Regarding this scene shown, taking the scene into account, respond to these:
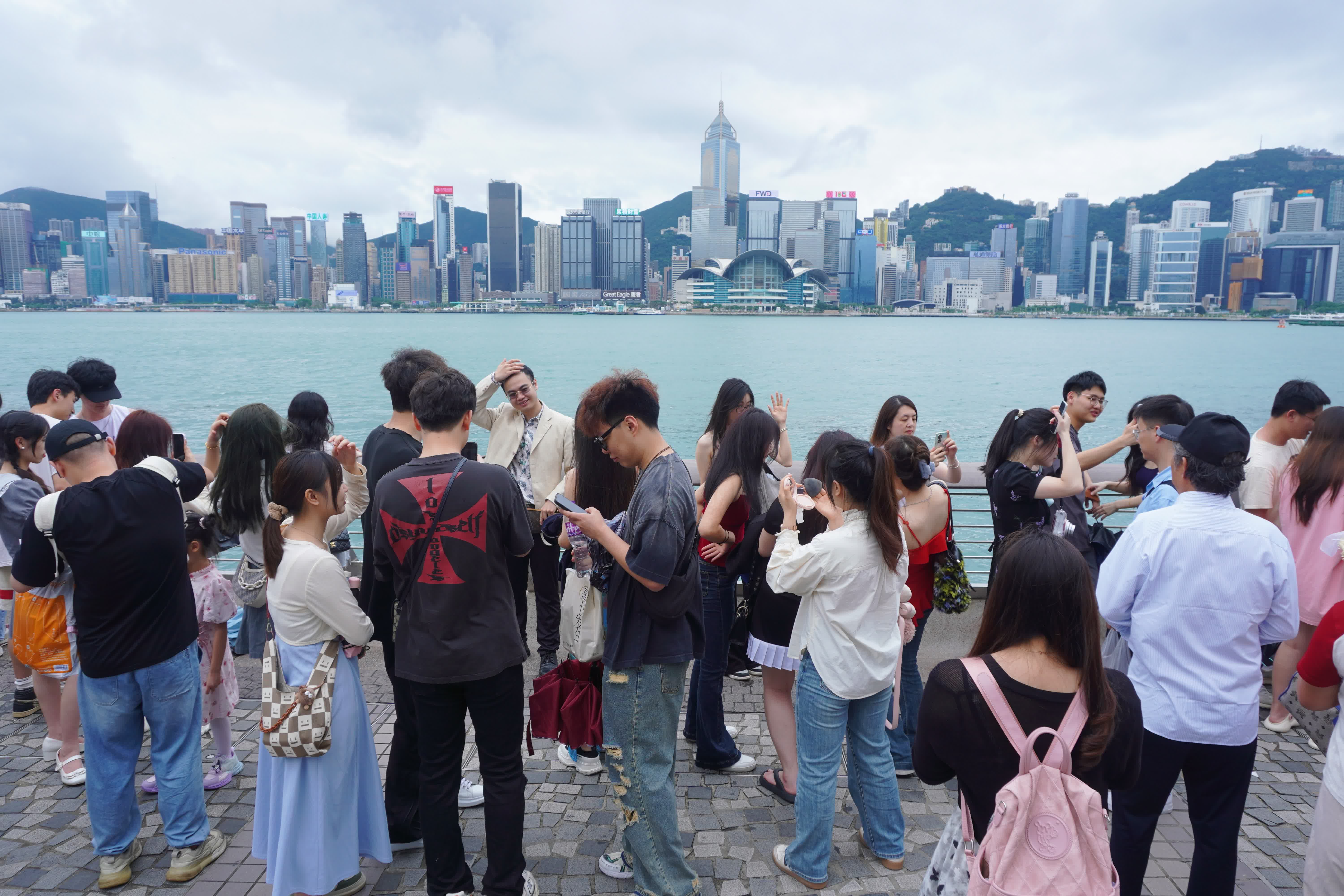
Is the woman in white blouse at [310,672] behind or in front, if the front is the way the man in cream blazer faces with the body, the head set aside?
in front

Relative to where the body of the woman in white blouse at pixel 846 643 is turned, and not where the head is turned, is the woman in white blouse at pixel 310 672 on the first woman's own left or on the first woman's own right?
on the first woman's own left

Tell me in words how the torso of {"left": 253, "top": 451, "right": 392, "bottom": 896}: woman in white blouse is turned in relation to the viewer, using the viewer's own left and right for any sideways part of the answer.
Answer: facing away from the viewer and to the right of the viewer

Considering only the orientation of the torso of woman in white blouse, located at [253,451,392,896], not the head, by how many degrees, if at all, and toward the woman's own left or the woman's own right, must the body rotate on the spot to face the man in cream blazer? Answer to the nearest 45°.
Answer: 0° — they already face them

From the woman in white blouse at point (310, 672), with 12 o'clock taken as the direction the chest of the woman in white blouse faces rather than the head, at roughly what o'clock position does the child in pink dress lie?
The child in pink dress is roughly at 10 o'clock from the woman in white blouse.

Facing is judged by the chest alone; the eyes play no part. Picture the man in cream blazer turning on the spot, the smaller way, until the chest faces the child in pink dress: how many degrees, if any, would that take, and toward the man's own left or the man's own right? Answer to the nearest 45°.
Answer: approximately 45° to the man's own right

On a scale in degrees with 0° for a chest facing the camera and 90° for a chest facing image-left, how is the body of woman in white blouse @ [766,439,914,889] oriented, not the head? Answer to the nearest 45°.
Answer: approximately 135°

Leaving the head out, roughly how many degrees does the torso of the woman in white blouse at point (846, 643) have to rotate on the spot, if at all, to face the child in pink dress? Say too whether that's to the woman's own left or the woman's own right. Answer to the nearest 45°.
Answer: approximately 45° to the woman's own left
